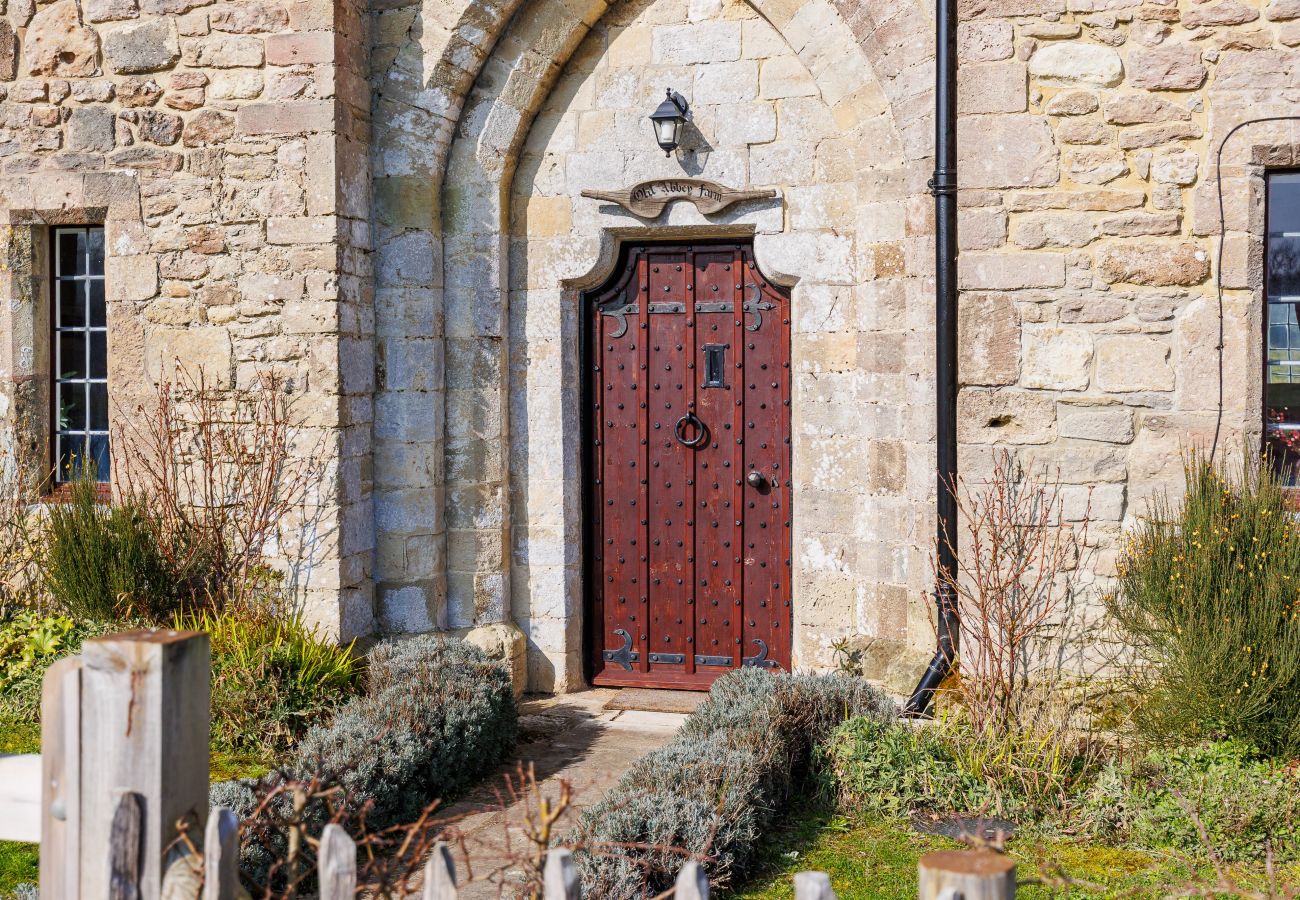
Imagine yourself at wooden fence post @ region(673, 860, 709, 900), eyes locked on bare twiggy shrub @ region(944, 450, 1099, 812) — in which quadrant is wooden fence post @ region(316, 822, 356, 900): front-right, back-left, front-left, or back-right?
back-left

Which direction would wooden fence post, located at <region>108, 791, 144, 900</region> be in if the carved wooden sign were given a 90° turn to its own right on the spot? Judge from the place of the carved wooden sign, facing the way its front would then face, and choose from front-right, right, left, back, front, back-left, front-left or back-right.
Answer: left

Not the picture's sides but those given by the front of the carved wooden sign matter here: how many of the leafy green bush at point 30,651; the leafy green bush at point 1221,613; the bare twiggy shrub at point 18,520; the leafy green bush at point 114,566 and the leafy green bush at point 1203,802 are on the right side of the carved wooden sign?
3

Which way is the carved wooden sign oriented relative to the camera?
toward the camera

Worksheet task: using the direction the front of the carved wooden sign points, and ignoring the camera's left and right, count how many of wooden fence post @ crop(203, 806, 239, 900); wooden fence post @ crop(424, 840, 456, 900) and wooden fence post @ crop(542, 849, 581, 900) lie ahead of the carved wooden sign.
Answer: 3

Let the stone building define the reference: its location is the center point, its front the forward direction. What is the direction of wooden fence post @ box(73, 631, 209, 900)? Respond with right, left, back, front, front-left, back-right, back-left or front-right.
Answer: front

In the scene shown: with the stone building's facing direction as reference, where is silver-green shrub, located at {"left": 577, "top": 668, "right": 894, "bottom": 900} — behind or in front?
in front

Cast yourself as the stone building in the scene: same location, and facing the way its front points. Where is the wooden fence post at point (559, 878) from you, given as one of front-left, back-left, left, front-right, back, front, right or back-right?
front

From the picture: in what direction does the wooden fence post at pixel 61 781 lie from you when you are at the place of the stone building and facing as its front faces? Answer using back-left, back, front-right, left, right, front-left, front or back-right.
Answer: front

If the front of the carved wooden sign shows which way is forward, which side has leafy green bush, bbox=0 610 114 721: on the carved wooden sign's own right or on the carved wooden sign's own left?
on the carved wooden sign's own right

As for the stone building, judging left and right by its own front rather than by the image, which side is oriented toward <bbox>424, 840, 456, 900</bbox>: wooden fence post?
front
